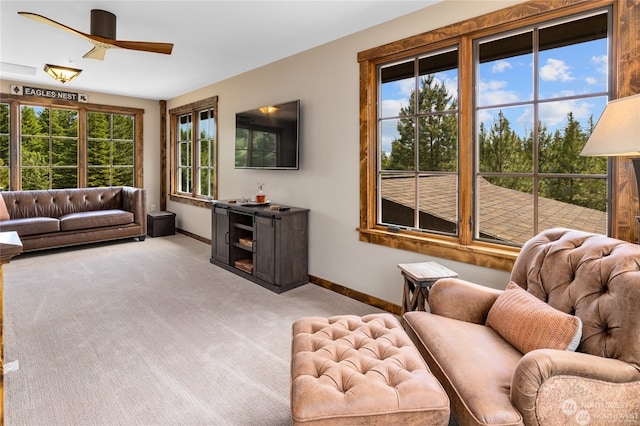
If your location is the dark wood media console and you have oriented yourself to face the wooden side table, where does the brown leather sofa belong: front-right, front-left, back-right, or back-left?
back-right

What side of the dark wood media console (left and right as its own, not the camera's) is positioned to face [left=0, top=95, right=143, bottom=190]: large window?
right

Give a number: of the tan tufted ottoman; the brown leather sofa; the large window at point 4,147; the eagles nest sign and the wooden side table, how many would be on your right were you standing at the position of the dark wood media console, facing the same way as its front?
3

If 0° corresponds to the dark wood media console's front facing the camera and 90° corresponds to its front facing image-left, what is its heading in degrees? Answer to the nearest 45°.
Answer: approximately 45°

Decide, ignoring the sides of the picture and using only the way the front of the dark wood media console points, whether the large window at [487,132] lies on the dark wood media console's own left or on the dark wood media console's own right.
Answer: on the dark wood media console's own left

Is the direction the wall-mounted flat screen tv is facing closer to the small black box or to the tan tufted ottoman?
the tan tufted ottoman
